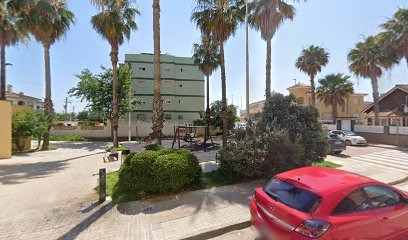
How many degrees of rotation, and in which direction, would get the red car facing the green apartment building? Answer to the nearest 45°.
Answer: approximately 90° to its left

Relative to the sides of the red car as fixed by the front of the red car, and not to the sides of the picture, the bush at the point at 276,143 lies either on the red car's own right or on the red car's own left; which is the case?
on the red car's own left

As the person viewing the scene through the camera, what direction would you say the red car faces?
facing away from the viewer and to the right of the viewer

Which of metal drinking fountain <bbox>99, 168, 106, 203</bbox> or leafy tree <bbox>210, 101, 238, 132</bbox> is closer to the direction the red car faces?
the leafy tree

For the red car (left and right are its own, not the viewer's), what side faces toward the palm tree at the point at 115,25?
left

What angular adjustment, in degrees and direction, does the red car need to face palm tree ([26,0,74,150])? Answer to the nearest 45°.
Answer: approximately 135° to its left

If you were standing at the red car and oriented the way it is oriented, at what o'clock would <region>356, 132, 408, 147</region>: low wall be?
The low wall is roughly at 11 o'clock from the red car.

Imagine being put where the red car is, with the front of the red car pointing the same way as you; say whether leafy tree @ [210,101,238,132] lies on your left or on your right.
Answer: on your left

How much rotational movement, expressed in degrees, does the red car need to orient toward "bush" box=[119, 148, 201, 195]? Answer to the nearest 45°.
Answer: approximately 135° to its left

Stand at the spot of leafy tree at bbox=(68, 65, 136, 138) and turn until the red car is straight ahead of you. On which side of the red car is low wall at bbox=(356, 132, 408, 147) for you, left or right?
left

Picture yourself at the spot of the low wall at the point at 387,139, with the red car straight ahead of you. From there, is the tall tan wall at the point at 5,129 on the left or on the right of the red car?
right
